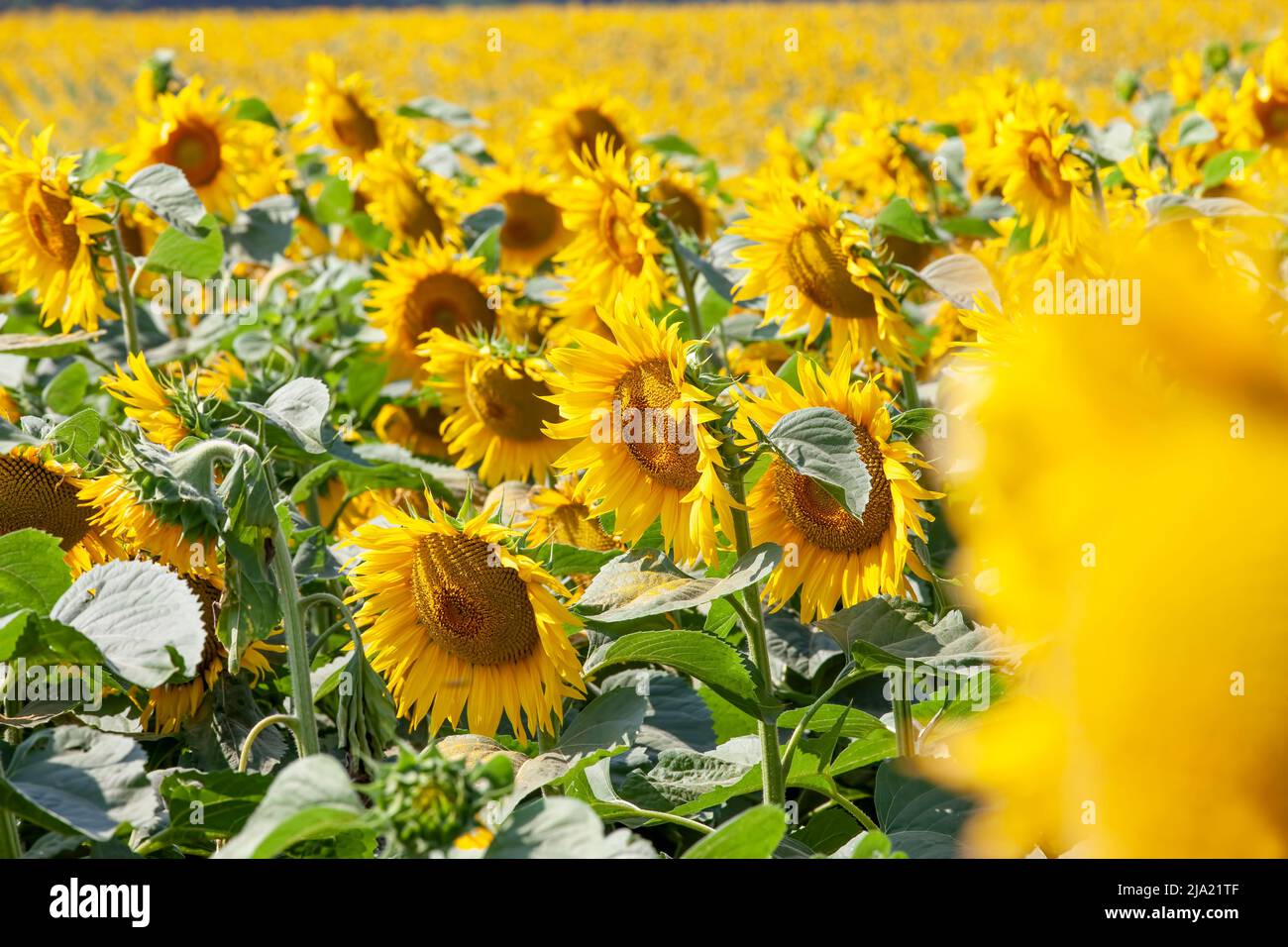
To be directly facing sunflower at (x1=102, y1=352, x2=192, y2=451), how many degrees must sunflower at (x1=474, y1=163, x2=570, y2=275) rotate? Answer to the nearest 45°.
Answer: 0° — it already faces it

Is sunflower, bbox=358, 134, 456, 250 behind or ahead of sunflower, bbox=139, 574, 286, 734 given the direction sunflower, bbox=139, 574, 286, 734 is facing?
behind

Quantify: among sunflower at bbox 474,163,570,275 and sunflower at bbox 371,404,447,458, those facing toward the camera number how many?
2
